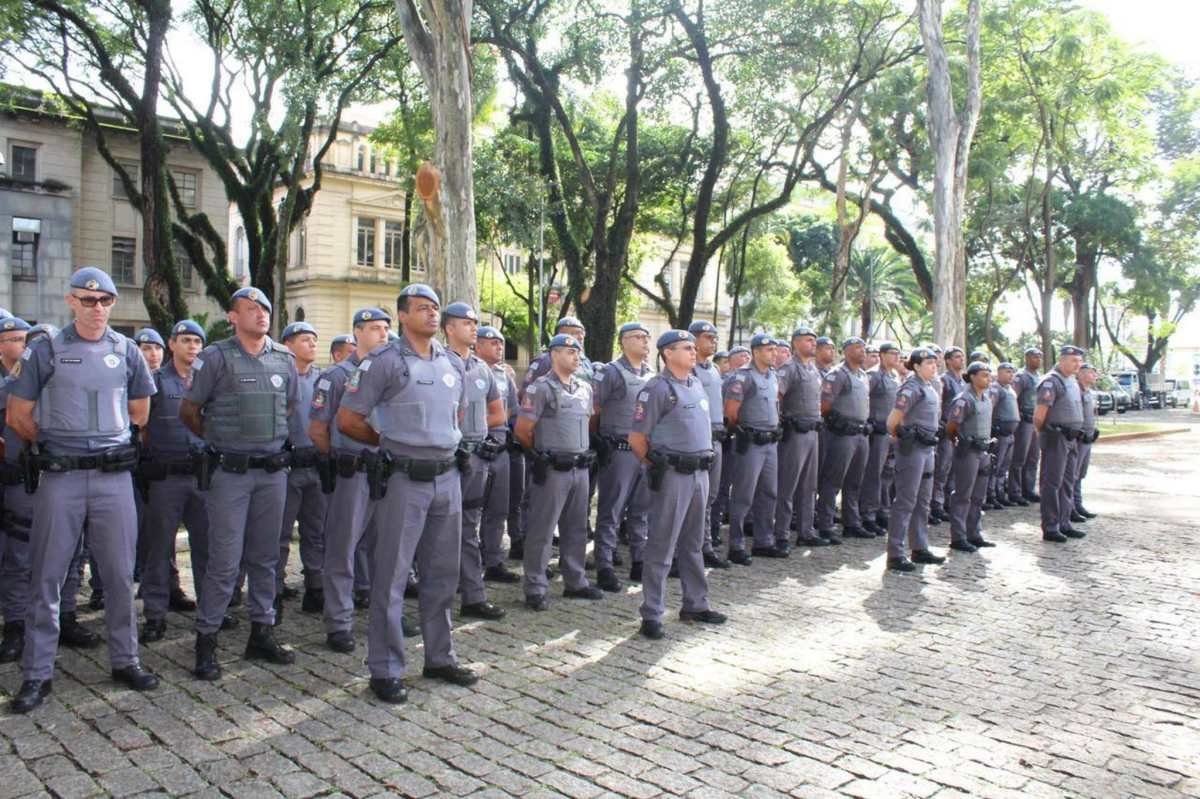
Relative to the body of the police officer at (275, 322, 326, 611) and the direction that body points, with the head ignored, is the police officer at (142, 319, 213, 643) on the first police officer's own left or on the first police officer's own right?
on the first police officer's own right

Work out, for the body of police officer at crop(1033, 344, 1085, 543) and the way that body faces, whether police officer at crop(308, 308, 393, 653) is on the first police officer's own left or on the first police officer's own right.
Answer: on the first police officer's own right
